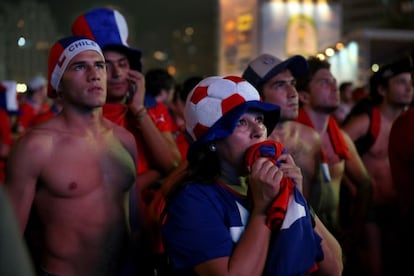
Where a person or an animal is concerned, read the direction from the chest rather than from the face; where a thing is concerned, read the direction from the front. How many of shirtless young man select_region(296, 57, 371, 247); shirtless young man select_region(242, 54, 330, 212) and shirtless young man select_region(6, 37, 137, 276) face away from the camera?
0

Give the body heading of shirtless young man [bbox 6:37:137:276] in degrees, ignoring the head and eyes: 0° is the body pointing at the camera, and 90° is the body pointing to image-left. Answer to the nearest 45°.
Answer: approximately 315°

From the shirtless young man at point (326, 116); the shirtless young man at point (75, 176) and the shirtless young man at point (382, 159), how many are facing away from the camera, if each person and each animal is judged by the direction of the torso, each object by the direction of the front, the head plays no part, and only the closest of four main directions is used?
0

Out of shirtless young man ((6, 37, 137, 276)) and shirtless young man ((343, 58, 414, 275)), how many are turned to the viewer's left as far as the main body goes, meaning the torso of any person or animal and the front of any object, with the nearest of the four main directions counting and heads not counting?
0

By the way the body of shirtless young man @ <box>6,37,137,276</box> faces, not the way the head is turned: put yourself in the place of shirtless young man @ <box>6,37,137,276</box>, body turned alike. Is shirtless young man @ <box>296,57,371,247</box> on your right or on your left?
on your left

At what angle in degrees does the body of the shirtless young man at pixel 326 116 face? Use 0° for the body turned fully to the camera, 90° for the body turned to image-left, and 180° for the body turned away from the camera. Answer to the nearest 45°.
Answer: approximately 315°

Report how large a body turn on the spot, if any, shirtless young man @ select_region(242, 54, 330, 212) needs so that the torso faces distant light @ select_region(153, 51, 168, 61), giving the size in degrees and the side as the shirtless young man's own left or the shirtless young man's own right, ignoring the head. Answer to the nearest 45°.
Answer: approximately 135° to the shirtless young man's own left

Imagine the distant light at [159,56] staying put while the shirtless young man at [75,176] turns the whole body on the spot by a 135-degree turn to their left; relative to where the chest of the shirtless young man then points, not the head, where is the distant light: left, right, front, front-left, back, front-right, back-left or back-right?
front

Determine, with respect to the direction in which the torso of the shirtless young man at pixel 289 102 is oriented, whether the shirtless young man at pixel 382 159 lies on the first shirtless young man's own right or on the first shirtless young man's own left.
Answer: on the first shirtless young man's own left

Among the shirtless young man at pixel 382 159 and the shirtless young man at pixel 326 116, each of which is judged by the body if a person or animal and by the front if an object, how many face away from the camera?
0

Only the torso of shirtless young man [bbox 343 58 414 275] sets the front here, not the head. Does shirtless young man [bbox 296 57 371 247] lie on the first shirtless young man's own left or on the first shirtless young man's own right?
on the first shirtless young man's own right

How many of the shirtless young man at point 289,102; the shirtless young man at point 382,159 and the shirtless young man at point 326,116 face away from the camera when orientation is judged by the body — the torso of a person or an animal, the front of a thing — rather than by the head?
0

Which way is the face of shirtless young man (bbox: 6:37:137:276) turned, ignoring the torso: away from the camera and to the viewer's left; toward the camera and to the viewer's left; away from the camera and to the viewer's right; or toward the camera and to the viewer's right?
toward the camera and to the viewer's right
